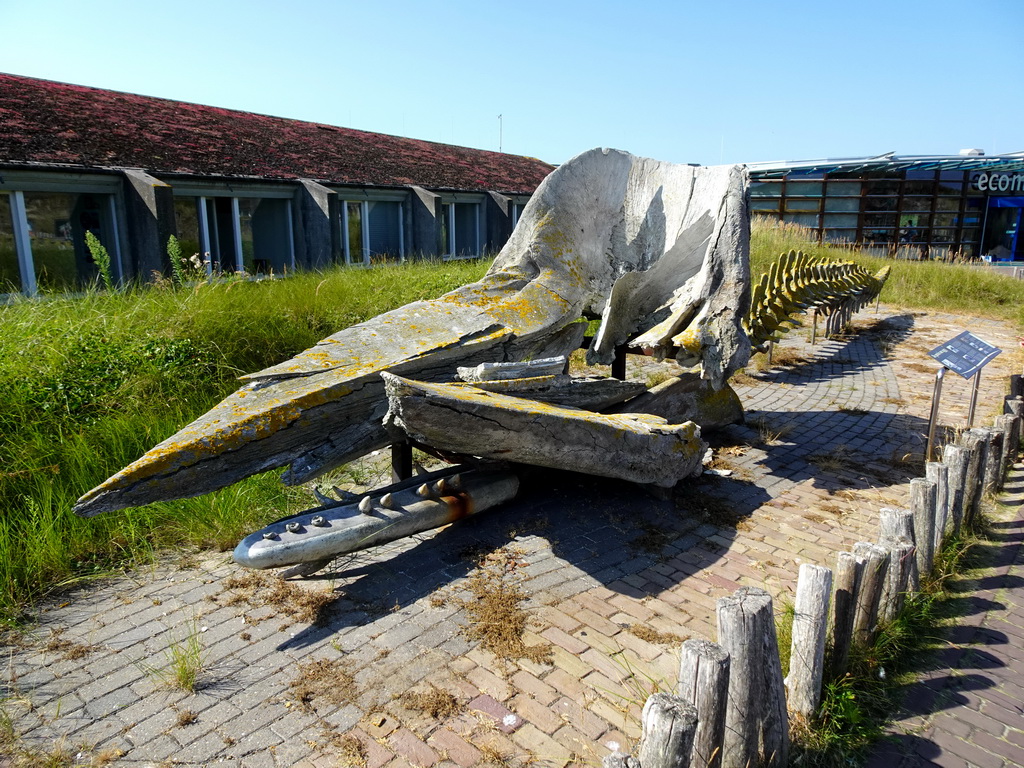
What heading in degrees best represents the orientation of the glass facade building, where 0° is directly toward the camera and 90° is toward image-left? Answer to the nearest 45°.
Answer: approximately 0°

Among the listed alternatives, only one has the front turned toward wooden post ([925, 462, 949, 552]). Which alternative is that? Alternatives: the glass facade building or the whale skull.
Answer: the glass facade building

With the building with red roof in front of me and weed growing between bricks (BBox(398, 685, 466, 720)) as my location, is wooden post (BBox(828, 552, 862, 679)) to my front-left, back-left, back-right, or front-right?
back-right

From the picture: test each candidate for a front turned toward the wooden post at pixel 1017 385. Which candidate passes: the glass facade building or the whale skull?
the glass facade building

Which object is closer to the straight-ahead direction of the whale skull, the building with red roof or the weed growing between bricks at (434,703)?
the weed growing between bricks

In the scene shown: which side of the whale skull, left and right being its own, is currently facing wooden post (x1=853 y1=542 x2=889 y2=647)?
left

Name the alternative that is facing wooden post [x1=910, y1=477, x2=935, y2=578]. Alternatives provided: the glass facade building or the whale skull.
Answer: the glass facade building

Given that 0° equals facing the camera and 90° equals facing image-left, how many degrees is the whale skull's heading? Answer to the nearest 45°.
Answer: approximately 45°

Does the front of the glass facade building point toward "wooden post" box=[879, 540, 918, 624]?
yes

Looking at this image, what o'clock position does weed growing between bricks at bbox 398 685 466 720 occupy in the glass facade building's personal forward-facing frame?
The weed growing between bricks is roughly at 12 o'clock from the glass facade building.

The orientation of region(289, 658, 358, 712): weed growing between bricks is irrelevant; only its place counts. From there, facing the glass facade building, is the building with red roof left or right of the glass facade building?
left
